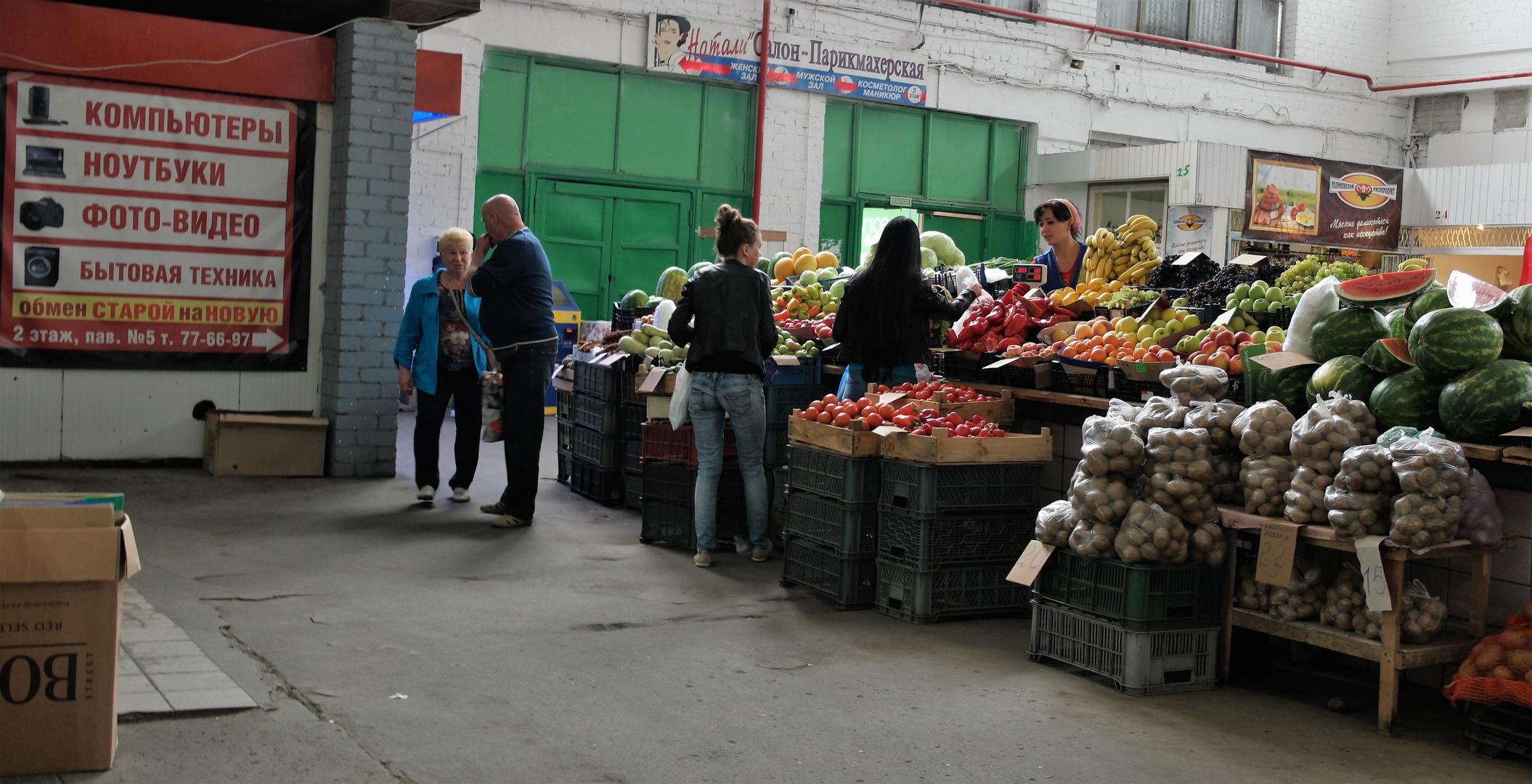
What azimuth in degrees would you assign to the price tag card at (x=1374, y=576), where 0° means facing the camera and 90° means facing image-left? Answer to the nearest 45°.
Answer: approximately 0°

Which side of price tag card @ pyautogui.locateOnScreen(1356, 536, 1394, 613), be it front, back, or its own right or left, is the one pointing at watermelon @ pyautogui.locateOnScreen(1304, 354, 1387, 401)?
back

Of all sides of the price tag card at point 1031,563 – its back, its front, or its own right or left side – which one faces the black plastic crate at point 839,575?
right

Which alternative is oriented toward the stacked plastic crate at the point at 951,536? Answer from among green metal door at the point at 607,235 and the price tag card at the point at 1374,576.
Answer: the green metal door

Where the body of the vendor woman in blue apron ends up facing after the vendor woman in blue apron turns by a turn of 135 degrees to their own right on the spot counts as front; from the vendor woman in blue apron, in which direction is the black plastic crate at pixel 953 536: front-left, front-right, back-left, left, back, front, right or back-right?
back

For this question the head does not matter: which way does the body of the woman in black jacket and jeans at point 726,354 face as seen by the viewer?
away from the camera

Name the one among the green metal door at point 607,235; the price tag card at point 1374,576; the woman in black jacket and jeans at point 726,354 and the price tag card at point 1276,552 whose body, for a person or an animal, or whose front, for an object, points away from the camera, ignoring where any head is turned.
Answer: the woman in black jacket and jeans

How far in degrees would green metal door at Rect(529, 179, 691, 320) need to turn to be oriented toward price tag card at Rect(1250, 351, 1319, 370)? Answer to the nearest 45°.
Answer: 0° — it already faces it

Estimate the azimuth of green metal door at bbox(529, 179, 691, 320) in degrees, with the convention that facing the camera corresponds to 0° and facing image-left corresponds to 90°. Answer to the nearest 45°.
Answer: approximately 0°

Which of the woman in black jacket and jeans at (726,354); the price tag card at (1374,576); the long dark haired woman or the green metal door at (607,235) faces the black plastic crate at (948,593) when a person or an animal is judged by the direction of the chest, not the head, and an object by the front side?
the green metal door

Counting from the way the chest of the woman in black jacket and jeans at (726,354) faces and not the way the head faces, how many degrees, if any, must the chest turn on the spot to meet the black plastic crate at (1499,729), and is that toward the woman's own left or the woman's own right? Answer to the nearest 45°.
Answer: approximately 135° to the woman's own right
